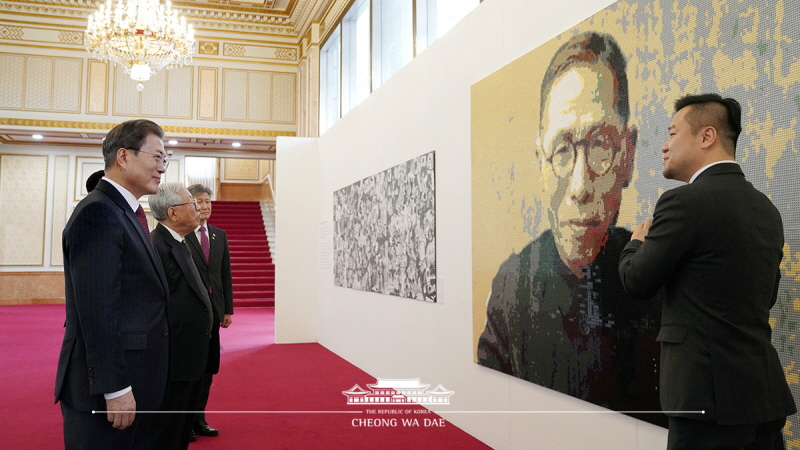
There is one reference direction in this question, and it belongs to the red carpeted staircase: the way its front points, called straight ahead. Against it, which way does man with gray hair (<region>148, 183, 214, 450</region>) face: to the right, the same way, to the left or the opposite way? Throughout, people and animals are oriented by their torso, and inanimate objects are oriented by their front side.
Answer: to the left

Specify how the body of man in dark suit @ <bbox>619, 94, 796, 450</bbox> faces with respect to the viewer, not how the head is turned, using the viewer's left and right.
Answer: facing away from the viewer and to the left of the viewer

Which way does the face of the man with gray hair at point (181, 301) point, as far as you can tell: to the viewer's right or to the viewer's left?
to the viewer's right

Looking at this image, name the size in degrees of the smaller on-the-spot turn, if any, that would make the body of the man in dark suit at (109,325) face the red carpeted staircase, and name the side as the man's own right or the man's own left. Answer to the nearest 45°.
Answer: approximately 90° to the man's own left

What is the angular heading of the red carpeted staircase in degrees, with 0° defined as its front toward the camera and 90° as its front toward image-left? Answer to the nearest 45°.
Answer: approximately 0°

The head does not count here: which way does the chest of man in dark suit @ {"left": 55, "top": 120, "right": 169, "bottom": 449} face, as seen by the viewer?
to the viewer's right

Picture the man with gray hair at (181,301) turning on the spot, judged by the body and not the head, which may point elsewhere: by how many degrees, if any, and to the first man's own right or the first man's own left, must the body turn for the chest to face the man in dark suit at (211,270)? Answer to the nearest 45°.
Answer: approximately 90° to the first man's own left

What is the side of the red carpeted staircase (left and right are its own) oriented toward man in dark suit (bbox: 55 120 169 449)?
front

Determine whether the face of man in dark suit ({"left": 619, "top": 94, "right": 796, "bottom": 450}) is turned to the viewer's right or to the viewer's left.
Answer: to the viewer's left

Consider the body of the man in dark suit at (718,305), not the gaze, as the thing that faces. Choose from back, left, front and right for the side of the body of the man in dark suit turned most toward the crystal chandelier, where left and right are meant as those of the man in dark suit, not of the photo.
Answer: front

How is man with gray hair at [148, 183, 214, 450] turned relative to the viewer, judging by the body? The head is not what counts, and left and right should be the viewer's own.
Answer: facing to the right of the viewer

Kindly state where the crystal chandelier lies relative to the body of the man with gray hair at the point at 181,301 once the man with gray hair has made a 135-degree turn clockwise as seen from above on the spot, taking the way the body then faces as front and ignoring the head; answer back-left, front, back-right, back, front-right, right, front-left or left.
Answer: back-right
